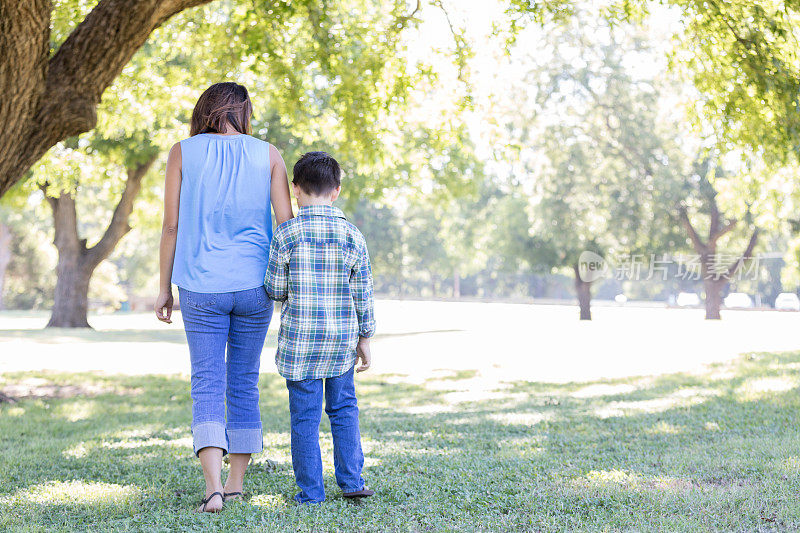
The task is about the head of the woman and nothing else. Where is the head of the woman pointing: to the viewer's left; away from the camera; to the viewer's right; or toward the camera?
away from the camera

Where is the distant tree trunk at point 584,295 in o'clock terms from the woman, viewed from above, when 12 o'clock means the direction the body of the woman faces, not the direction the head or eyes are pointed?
The distant tree trunk is roughly at 1 o'clock from the woman.

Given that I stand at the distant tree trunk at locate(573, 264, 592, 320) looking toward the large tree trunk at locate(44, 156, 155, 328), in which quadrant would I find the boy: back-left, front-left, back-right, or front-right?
front-left

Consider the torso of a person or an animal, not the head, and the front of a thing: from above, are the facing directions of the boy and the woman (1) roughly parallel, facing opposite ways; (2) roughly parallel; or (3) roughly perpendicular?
roughly parallel

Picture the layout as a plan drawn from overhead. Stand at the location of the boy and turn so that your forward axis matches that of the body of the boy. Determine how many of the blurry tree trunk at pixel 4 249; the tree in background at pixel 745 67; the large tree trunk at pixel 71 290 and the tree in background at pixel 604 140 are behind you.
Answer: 0

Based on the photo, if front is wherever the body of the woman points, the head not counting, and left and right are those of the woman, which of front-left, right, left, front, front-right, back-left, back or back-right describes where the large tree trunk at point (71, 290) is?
front

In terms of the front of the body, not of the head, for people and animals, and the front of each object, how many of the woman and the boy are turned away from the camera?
2

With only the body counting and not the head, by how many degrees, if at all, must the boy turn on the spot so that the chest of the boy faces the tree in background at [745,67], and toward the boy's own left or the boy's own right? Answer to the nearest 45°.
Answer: approximately 45° to the boy's own right

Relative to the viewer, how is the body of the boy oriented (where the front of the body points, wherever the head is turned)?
away from the camera

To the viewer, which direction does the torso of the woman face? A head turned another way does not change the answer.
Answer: away from the camera

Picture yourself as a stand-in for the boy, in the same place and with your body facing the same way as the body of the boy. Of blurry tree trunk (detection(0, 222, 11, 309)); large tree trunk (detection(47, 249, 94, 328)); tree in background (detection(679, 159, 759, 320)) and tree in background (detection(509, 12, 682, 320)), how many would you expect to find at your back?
0

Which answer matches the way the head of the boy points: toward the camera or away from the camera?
away from the camera

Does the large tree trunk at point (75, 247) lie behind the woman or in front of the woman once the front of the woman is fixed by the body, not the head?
in front
